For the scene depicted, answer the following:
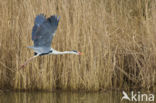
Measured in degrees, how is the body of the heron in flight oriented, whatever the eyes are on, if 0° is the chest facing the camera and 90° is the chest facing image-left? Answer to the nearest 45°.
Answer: approximately 270°
